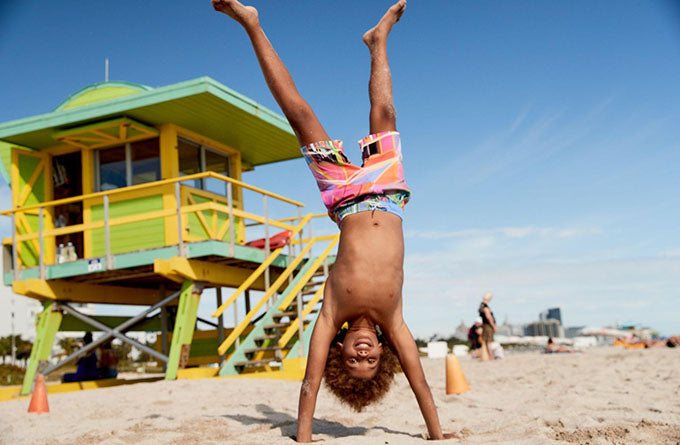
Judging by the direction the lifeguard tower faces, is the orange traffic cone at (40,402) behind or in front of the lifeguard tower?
in front

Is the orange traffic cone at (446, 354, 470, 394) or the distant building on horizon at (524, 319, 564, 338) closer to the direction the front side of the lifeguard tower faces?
the orange traffic cone

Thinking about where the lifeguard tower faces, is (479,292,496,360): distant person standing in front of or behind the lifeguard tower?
behind

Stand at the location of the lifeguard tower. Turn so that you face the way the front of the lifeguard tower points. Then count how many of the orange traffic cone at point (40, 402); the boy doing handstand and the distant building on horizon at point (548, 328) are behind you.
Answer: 1

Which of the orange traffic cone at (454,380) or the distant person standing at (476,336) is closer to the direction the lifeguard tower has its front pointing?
the orange traffic cone

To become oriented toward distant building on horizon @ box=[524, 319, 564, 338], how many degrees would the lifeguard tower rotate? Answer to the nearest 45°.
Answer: approximately 180°

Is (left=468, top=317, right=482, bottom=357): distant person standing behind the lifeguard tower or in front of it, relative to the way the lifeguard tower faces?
behind

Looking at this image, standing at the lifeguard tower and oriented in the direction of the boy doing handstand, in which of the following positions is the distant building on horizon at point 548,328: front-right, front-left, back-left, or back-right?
back-left

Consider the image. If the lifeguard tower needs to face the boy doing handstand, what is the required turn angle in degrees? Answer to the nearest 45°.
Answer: approximately 45° to its left

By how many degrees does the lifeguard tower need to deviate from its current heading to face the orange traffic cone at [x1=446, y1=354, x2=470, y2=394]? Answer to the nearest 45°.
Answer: approximately 90° to its left

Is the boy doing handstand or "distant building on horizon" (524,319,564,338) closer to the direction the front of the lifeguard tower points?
the boy doing handstand
